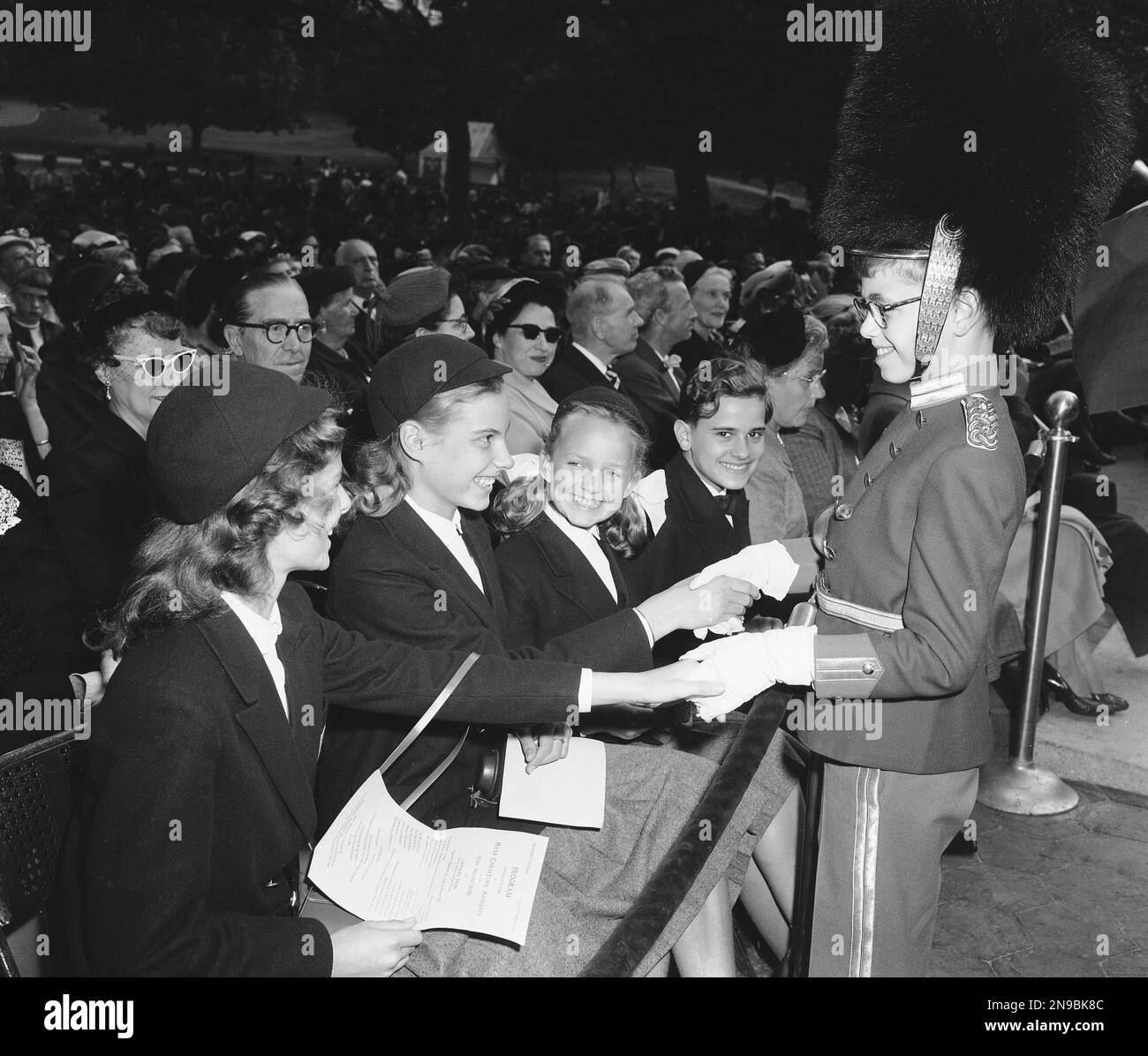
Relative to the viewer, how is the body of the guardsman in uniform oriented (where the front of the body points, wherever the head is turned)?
to the viewer's left

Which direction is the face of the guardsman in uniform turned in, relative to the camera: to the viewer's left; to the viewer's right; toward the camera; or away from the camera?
to the viewer's left

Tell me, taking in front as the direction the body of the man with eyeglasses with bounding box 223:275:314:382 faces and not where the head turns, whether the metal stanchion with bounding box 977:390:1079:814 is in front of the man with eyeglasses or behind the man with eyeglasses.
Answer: in front

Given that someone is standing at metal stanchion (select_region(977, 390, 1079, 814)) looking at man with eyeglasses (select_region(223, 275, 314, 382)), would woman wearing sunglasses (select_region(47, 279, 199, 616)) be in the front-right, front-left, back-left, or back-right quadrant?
front-left

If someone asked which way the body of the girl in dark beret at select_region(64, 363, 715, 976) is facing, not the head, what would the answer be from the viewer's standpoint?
to the viewer's right

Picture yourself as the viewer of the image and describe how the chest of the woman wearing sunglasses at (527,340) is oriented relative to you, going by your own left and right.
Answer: facing the viewer and to the right of the viewer

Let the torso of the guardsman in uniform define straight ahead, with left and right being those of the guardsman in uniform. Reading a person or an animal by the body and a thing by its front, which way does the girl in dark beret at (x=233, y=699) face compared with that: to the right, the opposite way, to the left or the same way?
the opposite way

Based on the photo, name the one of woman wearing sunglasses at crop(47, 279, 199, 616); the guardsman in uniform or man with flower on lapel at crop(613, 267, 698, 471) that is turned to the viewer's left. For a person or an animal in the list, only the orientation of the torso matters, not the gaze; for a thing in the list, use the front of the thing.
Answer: the guardsman in uniform

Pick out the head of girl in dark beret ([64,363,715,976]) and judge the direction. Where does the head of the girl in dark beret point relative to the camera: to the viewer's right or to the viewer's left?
to the viewer's right
